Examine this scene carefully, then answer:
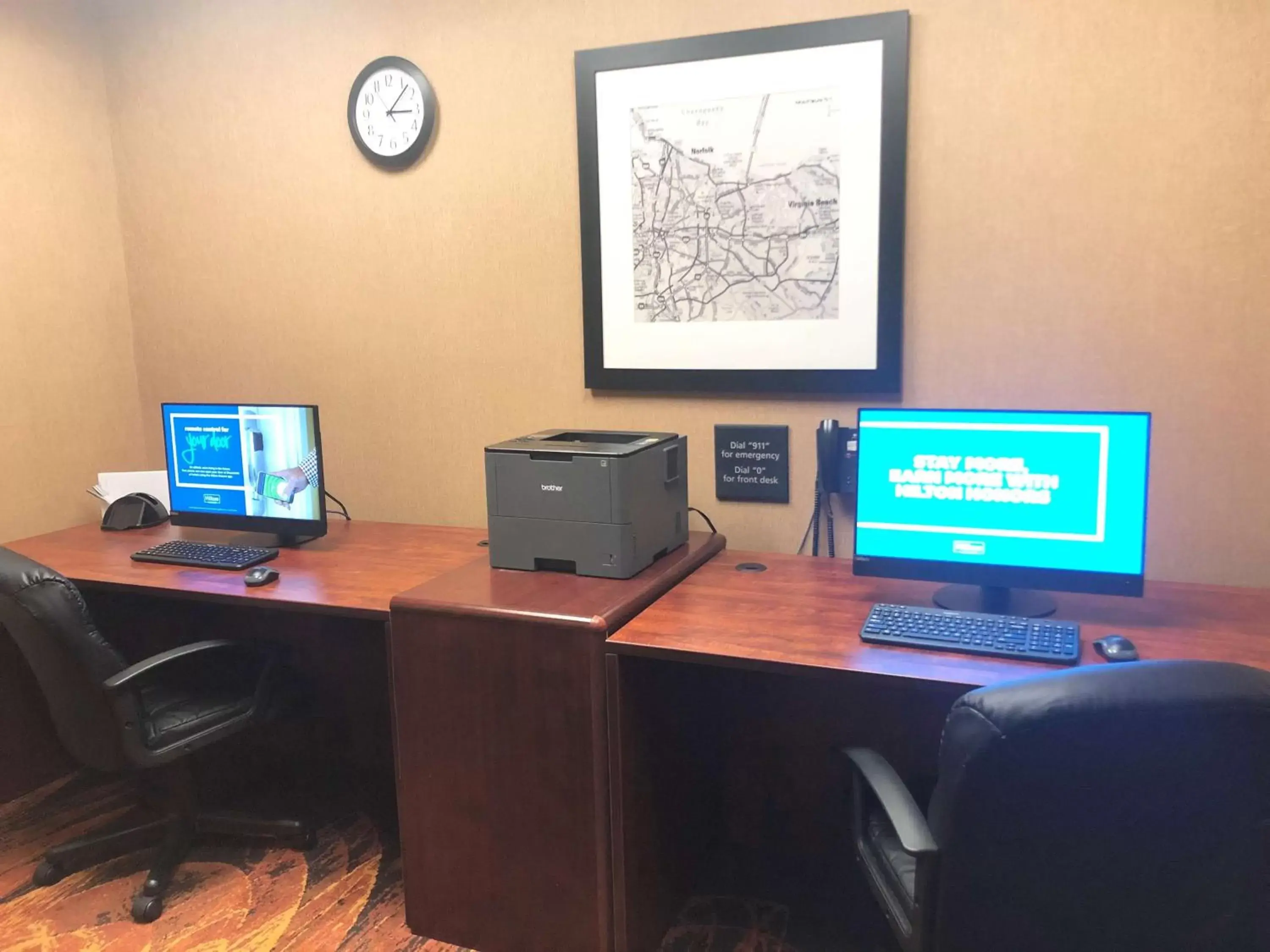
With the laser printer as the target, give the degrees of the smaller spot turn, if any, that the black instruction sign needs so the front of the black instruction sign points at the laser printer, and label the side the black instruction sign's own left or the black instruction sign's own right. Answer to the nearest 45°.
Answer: approximately 45° to the black instruction sign's own right

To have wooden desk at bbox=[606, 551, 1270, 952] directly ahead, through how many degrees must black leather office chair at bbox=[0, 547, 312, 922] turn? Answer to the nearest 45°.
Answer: approximately 90° to its right

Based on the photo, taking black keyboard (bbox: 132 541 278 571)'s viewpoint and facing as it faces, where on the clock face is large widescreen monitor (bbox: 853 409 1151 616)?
The large widescreen monitor is roughly at 9 o'clock from the black keyboard.

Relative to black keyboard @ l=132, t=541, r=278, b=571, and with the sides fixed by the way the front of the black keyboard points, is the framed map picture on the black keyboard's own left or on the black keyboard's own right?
on the black keyboard's own left

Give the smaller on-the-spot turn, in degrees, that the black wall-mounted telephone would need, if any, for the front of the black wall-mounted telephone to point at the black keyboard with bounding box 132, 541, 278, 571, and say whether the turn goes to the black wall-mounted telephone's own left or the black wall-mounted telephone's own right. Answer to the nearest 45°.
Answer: approximately 90° to the black wall-mounted telephone's own right

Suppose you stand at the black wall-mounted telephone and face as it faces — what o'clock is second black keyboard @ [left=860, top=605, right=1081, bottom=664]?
The second black keyboard is roughly at 11 o'clock from the black wall-mounted telephone.

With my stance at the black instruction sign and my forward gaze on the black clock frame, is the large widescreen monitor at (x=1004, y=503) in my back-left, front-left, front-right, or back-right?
back-left

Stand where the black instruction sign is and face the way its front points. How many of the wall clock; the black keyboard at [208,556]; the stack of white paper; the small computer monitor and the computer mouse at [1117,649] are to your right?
4
